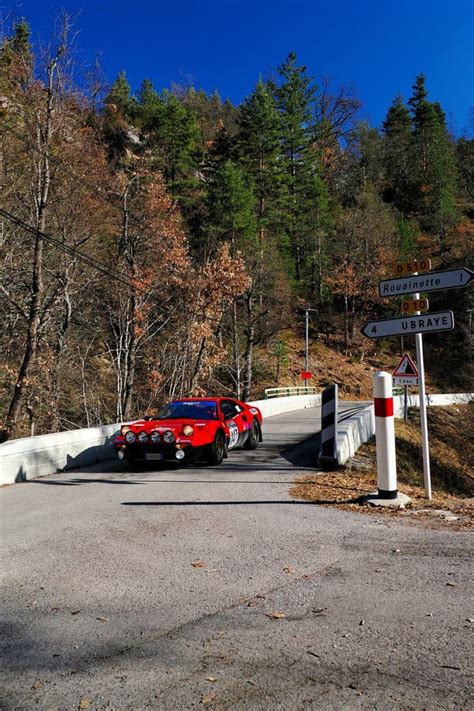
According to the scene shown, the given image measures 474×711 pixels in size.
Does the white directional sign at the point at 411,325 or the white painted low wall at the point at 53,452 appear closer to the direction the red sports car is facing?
the white painted low wall

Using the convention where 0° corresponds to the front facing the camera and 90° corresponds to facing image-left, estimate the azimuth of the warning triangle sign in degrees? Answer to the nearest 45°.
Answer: approximately 0°

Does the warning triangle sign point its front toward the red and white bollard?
yes

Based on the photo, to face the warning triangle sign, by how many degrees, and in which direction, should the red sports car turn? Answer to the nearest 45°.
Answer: approximately 180°

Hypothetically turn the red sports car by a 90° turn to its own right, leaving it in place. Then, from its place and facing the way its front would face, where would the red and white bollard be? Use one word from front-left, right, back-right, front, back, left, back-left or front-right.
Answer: back

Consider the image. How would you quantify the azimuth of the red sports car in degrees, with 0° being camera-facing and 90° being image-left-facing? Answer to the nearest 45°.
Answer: approximately 45°

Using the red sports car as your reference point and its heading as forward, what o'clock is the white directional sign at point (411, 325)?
The white directional sign is roughly at 9 o'clock from the red sports car.

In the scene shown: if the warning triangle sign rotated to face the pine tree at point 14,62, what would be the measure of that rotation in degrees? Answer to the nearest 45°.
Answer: approximately 90° to its right

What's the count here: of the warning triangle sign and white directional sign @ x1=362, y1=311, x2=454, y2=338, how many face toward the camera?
2
